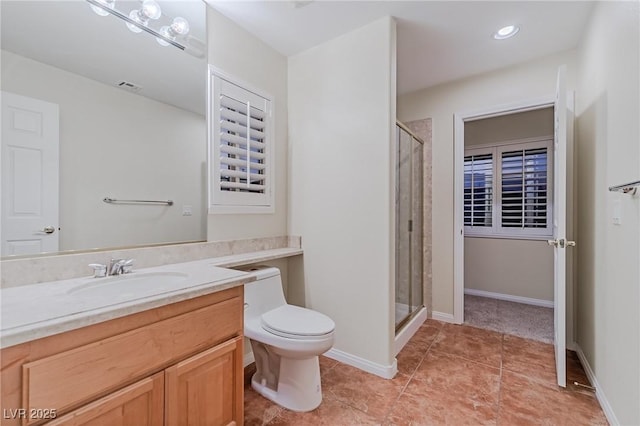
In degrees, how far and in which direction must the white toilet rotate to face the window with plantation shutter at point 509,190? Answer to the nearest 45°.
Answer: approximately 90° to its left

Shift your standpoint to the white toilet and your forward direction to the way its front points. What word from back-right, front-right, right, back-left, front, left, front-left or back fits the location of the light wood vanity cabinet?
right

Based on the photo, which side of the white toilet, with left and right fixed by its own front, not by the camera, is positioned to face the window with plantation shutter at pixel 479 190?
left

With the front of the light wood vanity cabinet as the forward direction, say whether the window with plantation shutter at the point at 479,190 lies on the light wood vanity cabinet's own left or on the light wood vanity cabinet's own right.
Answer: on the light wood vanity cabinet's own left

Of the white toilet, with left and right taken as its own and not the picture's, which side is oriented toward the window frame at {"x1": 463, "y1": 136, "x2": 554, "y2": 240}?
left

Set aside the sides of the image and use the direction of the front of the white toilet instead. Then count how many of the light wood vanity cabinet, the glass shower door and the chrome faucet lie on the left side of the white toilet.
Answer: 1

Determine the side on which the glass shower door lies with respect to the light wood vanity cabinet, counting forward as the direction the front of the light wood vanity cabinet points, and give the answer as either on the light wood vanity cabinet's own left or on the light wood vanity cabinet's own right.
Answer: on the light wood vanity cabinet's own left

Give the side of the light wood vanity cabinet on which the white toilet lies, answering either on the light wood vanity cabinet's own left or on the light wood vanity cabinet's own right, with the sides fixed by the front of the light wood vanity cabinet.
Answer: on the light wood vanity cabinet's own left

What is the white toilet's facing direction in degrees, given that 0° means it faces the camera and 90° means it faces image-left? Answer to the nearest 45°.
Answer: approximately 315°
